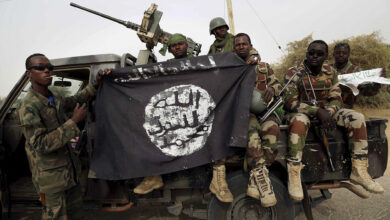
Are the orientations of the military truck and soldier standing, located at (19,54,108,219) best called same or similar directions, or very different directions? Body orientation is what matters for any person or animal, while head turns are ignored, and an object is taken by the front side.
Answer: very different directions

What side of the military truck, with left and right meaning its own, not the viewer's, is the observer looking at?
left

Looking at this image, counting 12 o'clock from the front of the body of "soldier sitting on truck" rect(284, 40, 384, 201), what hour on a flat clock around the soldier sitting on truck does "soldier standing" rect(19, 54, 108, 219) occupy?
The soldier standing is roughly at 2 o'clock from the soldier sitting on truck.

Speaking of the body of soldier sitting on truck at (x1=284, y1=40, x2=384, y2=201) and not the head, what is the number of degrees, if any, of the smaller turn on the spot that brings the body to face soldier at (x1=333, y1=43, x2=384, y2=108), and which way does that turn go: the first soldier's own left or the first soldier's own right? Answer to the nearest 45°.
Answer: approximately 180°
